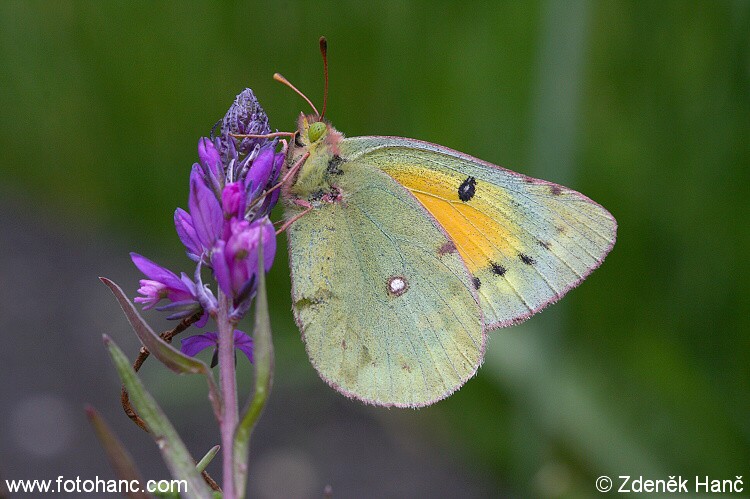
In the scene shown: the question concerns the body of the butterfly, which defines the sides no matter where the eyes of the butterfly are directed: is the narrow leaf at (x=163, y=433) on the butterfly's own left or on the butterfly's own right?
on the butterfly's own left

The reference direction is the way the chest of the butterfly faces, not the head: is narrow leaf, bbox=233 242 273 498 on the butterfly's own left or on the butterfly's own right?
on the butterfly's own left

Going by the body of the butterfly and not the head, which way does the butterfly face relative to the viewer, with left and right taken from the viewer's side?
facing to the left of the viewer
